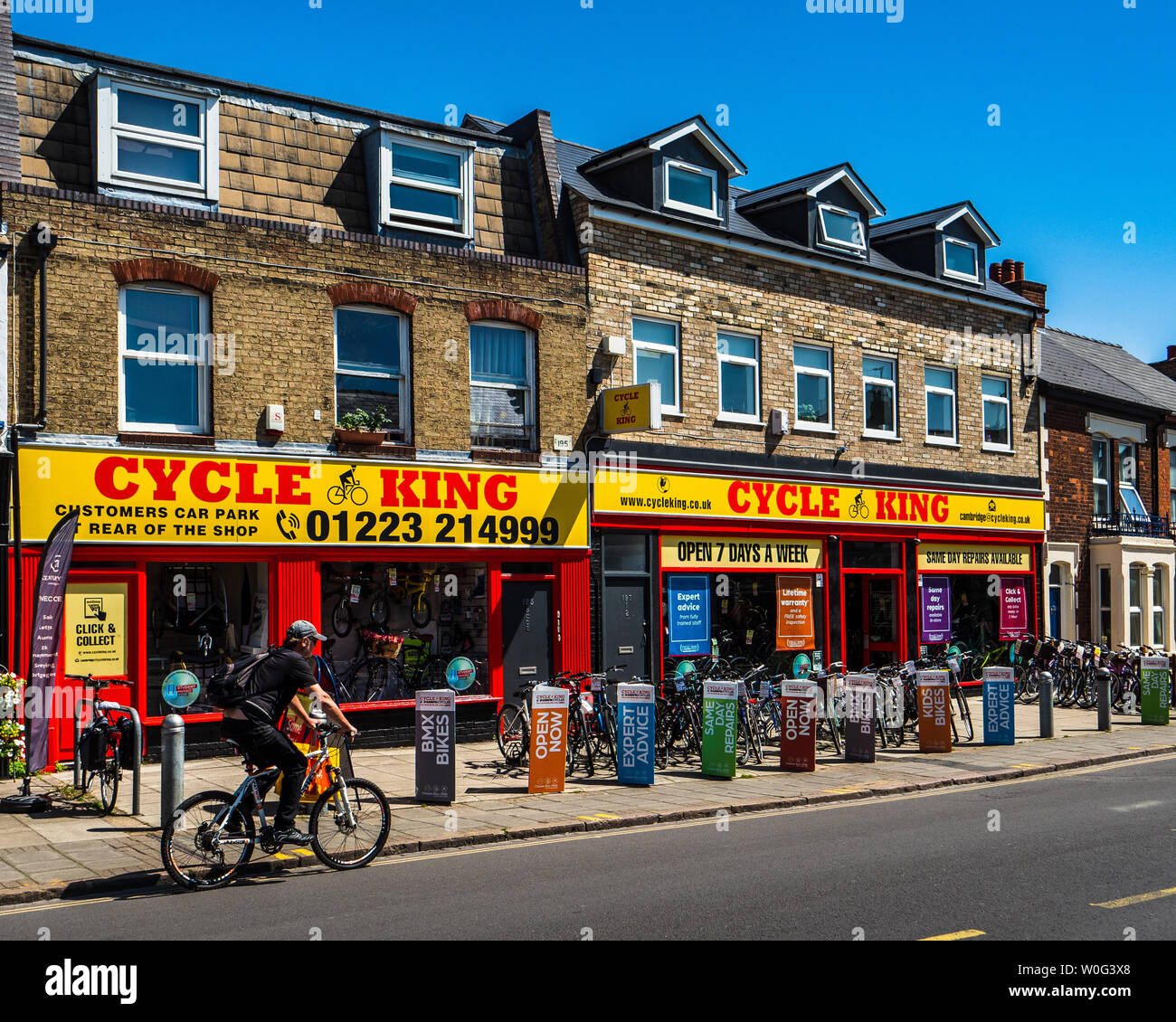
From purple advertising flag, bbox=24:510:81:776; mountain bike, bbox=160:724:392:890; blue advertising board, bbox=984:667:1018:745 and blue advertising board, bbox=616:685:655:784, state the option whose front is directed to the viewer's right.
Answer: the mountain bike

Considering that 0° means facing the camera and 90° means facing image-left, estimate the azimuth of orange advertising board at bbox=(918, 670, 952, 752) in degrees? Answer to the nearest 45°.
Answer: approximately 0°

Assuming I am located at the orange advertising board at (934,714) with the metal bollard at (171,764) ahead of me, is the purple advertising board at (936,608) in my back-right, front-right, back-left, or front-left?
back-right

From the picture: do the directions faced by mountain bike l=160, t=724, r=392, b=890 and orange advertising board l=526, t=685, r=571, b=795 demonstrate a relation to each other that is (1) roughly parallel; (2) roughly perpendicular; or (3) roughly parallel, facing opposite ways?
roughly perpendicular

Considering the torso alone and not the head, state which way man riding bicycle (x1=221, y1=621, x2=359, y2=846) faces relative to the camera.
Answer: to the viewer's right
